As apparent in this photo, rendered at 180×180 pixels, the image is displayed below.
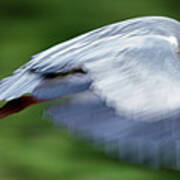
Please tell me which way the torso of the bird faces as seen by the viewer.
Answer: to the viewer's right
